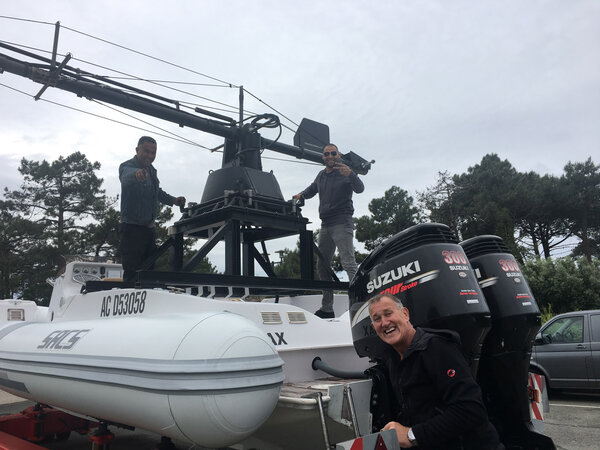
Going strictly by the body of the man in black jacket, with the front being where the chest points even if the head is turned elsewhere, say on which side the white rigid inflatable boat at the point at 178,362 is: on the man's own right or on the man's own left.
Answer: on the man's own right

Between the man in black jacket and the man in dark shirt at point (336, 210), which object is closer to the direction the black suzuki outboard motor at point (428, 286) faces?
the man in dark shirt

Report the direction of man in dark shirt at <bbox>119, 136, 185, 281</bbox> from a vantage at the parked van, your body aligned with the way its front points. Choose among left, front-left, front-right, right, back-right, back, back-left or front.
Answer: front-left

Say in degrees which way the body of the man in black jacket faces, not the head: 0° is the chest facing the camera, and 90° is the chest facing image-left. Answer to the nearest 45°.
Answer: approximately 45°

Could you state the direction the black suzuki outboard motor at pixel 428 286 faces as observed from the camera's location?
facing away from the viewer and to the left of the viewer

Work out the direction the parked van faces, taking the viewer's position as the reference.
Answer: facing to the left of the viewer

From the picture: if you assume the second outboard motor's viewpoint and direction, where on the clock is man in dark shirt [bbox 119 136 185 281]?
The man in dark shirt is roughly at 11 o'clock from the second outboard motor.

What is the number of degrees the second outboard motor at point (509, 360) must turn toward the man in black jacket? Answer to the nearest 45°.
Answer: approximately 135° to its left

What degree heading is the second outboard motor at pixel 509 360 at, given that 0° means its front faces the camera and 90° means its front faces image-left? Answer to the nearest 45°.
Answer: approximately 135°

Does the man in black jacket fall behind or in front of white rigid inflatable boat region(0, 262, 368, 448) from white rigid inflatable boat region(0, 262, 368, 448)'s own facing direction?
behind

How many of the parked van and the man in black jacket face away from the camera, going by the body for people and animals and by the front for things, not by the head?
0
